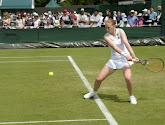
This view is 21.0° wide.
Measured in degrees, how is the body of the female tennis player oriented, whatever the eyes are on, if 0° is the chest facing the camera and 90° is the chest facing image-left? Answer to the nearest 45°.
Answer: approximately 0°

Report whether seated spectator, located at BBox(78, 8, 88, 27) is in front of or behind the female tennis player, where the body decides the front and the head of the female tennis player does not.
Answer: behind
